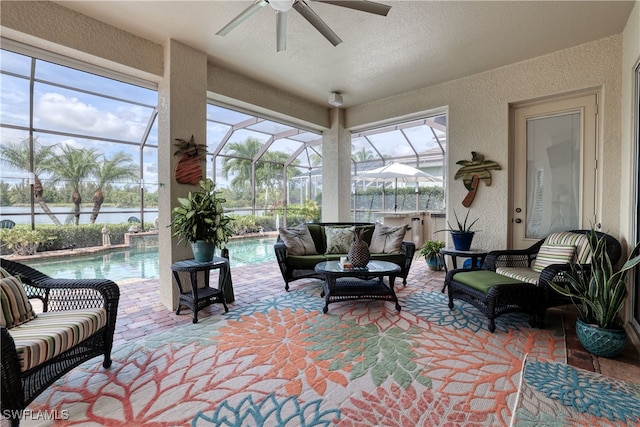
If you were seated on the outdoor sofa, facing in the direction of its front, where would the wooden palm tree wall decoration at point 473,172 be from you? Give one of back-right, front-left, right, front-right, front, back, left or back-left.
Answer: left

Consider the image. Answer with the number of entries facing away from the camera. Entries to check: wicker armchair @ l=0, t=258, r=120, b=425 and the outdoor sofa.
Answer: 0

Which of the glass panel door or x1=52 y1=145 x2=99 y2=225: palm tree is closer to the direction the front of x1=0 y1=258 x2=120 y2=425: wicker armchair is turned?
the glass panel door

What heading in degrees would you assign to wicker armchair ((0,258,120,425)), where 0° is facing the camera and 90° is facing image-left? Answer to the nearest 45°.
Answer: approximately 315°

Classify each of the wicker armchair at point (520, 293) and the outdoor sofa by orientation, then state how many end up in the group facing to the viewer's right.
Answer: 0

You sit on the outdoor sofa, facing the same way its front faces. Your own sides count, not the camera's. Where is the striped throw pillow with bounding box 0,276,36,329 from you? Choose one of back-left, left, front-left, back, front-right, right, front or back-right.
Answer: front-right

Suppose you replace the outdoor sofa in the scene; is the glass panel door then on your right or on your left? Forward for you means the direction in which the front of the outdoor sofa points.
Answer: on your left

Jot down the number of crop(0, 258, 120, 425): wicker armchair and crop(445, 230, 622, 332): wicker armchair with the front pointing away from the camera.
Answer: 0

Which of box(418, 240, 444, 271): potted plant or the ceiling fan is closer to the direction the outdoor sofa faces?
the ceiling fan

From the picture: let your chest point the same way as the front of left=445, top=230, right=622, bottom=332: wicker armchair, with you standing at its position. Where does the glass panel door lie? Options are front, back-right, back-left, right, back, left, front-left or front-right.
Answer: back-right

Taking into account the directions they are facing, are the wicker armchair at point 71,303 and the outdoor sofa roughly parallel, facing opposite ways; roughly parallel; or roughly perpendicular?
roughly perpendicular

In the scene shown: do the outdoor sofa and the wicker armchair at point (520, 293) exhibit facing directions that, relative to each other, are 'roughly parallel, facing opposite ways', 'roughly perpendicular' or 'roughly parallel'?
roughly perpendicular

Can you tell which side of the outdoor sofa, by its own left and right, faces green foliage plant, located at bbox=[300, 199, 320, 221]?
back

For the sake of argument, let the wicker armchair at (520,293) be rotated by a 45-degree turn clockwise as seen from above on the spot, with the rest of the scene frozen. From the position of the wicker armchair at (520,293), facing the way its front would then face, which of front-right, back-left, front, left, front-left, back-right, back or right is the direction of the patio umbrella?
front-right

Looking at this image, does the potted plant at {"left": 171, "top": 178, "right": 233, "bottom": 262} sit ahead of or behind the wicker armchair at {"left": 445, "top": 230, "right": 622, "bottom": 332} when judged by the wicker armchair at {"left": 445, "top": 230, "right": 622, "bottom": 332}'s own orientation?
ahead

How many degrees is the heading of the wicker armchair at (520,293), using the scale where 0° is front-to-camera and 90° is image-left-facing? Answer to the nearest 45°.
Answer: approximately 45°

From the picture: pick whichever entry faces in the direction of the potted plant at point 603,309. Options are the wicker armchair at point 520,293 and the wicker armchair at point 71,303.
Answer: the wicker armchair at point 71,303

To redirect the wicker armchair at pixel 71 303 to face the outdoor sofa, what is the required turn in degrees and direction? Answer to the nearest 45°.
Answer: approximately 45° to its left
